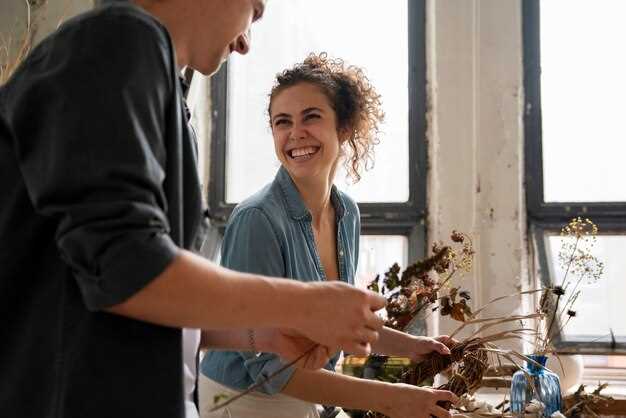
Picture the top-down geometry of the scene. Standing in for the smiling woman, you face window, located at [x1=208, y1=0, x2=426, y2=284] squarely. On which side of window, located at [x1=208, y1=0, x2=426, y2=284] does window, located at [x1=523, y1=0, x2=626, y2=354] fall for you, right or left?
right

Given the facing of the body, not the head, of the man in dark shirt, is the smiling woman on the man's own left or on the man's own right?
on the man's own left

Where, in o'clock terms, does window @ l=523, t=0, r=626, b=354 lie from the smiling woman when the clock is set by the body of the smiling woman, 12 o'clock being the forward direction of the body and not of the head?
The window is roughly at 9 o'clock from the smiling woman.

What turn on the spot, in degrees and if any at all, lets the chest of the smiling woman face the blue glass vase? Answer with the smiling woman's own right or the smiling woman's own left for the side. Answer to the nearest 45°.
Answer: approximately 45° to the smiling woman's own left

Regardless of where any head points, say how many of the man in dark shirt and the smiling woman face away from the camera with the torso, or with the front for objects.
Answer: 0

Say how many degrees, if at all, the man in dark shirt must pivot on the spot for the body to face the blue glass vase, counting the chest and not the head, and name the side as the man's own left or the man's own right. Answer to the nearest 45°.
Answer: approximately 45° to the man's own left

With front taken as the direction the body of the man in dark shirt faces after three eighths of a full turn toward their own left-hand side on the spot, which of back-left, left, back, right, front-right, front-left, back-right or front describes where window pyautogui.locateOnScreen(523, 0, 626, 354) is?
right

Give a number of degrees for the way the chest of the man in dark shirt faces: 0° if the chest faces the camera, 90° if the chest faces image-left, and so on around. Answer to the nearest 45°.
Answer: approximately 270°

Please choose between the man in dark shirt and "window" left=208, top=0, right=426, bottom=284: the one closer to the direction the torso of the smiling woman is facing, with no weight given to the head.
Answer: the man in dark shirt

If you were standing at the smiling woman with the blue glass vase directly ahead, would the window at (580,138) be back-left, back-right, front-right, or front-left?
front-left

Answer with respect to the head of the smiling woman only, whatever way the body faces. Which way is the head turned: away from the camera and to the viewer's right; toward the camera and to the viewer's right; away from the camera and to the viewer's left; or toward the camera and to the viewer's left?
toward the camera and to the viewer's left

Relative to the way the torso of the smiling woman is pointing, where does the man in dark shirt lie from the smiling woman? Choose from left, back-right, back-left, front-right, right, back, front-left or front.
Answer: front-right

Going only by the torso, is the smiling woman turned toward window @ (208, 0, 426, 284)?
no
